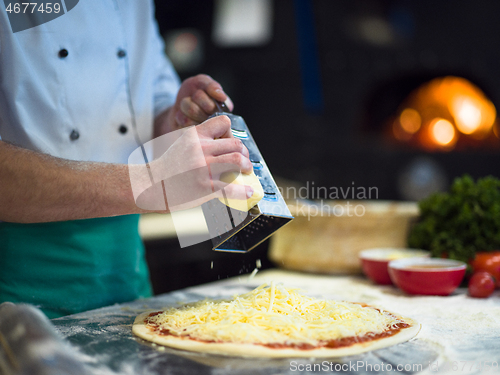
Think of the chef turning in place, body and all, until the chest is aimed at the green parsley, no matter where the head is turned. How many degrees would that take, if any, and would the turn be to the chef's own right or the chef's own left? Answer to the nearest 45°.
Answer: approximately 45° to the chef's own left

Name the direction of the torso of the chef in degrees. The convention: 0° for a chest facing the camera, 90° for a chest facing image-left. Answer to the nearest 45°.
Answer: approximately 315°

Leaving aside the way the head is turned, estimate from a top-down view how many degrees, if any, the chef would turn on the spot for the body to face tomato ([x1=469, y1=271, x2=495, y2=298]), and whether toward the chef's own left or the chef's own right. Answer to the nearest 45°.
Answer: approximately 45° to the chef's own left

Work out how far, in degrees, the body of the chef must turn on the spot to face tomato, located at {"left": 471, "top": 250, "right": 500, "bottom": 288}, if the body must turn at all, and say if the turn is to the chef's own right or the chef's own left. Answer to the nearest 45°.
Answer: approximately 45° to the chef's own left

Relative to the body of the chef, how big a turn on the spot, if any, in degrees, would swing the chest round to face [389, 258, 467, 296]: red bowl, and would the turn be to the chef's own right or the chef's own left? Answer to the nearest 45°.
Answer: approximately 45° to the chef's own left
